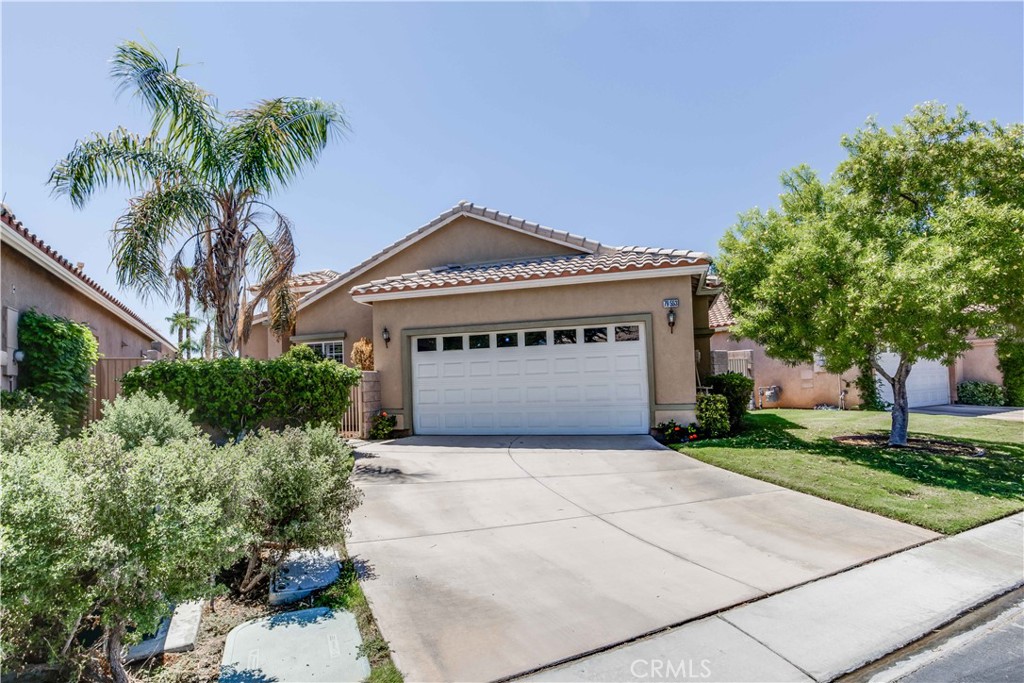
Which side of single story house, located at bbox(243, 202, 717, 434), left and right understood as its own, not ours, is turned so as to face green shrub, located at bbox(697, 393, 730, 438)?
left

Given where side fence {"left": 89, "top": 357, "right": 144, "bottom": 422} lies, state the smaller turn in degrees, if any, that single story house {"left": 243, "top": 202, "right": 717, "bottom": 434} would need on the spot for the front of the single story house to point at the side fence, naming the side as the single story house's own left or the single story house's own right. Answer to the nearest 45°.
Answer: approximately 90° to the single story house's own right

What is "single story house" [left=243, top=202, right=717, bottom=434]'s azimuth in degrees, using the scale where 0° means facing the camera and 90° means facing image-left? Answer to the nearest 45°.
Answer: approximately 0°

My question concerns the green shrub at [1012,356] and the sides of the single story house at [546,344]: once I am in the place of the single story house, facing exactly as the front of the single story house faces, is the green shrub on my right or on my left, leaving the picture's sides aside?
on my left

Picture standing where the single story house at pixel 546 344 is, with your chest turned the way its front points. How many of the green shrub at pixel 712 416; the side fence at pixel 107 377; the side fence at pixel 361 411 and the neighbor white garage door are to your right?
2

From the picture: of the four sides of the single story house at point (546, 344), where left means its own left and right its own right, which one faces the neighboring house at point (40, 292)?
right

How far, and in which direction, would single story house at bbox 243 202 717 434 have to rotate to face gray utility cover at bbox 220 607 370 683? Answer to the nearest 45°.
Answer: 0° — it already faces it

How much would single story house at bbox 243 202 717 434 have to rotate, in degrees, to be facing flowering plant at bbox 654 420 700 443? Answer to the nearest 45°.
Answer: approximately 45° to its left

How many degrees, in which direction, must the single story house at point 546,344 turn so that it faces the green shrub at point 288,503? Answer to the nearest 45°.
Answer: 0° — it already faces it

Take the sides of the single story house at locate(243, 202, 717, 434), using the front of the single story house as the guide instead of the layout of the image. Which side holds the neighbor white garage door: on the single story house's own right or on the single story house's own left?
on the single story house's own left

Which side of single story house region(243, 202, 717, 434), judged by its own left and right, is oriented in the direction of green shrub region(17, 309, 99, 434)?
right

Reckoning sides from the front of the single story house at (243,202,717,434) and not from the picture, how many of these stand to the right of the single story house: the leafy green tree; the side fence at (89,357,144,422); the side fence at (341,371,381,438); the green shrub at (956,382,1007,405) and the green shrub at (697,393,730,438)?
2

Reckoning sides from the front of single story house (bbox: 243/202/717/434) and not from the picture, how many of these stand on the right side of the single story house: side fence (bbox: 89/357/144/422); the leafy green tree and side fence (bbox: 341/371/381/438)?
2

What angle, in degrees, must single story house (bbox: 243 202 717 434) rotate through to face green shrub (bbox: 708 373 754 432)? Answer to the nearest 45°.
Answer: approximately 90° to its left
